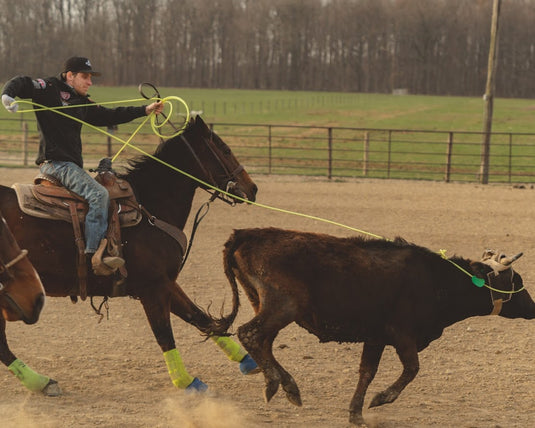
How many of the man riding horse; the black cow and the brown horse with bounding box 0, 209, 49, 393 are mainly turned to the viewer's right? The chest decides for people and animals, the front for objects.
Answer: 3

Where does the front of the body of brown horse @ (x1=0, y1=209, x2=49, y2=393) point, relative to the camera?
to the viewer's right

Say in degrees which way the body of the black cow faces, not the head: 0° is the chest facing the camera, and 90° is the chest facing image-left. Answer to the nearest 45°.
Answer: approximately 270°

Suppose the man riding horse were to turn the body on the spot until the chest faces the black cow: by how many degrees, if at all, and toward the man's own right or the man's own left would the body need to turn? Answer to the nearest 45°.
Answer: approximately 45° to the man's own right

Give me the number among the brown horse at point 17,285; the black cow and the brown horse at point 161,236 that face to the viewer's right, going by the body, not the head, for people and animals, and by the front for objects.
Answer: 3

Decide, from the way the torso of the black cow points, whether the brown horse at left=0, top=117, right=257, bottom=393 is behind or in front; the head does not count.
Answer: behind

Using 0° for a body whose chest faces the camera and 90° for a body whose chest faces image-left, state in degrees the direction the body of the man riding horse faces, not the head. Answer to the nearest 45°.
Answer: approximately 270°

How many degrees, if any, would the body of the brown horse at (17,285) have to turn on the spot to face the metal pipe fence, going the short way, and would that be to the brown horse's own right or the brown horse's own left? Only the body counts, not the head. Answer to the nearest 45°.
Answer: approximately 45° to the brown horse's own left

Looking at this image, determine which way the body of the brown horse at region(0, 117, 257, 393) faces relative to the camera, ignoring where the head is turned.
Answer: to the viewer's right

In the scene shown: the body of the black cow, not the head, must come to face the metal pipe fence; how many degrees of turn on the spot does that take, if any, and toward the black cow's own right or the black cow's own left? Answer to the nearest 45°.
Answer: approximately 90° to the black cow's own left

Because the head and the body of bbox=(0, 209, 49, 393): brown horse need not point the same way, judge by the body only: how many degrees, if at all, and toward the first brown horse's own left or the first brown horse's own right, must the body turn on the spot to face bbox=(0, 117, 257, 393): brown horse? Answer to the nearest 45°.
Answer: approximately 45° to the first brown horse's own left

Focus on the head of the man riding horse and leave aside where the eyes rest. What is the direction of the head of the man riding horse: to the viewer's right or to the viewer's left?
to the viewer's right
